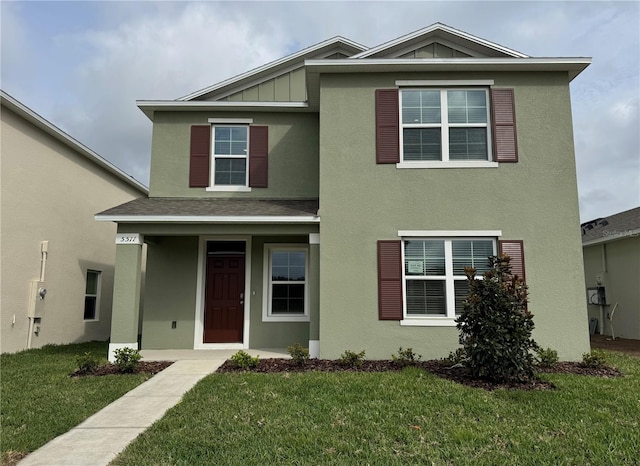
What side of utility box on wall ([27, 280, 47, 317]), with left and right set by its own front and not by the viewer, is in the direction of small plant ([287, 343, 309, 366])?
front

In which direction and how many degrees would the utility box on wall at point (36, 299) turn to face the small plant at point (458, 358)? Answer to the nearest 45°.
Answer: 0° — it already faces it

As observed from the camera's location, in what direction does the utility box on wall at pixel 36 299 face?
facing the viewer and to the right of the viewer

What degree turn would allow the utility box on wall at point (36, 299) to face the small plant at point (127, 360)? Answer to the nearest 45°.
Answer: approximately 45° to its right

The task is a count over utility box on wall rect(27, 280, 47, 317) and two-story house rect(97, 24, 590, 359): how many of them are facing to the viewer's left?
0

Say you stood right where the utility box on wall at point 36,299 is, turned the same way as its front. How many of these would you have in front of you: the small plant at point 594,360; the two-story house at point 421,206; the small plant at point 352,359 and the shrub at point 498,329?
4

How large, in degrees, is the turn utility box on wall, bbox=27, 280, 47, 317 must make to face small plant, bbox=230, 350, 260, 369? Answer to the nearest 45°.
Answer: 0° — it already faces it

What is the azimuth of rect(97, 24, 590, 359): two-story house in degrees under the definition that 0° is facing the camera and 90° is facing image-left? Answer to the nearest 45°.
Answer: approximately 0°

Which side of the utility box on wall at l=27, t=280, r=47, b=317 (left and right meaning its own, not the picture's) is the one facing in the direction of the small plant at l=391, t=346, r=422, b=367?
front

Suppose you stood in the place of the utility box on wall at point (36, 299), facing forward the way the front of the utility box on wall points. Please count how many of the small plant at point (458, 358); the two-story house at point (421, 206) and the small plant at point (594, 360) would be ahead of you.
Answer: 3

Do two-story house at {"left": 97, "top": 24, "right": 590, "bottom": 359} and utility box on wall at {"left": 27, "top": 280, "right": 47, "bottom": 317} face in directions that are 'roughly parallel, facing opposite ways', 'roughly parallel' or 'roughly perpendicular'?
roughly perpendicular

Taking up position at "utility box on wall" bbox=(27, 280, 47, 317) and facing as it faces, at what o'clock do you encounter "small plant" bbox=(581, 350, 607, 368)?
The small plant is roughly at 12 o'clock from the utility box on wall.
